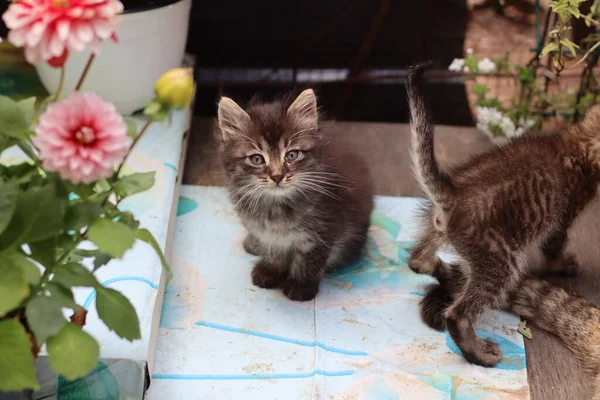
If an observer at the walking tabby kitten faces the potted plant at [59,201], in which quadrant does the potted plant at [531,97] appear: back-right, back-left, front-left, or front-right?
back-right

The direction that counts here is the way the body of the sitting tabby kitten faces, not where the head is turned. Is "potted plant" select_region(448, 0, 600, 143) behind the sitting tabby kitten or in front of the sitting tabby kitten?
behind

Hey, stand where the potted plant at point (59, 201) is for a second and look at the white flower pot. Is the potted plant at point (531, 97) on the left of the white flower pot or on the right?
right

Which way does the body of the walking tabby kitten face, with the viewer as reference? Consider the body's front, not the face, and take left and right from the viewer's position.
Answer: facing away from the viewer and to the right of the viewer

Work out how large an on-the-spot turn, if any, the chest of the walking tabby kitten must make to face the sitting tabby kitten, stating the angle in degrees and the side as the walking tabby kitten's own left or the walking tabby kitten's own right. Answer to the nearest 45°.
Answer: approximately 135° to the walking tabby kitten's own left

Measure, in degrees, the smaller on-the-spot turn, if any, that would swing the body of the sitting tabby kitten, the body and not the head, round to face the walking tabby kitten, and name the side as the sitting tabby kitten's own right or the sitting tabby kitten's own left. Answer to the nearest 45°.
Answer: approximately 135° to the sitting tabby kitten's own left

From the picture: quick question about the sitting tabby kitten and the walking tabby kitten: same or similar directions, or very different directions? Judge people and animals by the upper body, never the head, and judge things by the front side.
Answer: very different directions

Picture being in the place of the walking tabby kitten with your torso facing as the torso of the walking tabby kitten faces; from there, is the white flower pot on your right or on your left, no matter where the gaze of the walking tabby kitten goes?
on your left

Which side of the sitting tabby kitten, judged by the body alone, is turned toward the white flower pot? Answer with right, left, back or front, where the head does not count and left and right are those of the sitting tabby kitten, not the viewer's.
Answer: right

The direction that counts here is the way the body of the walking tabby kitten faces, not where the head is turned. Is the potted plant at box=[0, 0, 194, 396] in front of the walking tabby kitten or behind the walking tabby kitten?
behind

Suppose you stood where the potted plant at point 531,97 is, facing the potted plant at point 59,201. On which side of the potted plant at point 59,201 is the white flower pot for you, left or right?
right

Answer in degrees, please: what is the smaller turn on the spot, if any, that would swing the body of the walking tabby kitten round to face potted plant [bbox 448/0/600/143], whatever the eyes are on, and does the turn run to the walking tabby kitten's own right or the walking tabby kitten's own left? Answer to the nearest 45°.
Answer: approximately 45° to the walking tabby kitten's own left
